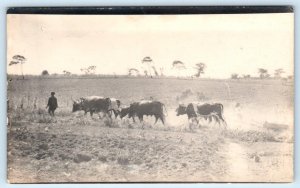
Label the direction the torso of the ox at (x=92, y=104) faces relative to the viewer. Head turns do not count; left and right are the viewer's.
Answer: facing to the left of the viewer

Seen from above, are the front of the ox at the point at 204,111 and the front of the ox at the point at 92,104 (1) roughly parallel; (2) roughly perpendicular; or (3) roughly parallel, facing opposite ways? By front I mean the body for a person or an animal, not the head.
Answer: roughly parallel

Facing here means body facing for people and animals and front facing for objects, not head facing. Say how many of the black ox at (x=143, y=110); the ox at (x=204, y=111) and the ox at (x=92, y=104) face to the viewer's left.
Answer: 3

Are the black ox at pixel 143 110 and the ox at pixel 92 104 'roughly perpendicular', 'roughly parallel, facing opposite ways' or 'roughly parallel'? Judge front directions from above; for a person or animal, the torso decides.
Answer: roughly parallel

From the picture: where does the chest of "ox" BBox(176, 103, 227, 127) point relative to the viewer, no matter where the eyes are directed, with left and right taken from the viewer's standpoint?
facing to the left of the viewer

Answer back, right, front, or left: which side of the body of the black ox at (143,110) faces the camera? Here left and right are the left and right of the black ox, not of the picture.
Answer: left

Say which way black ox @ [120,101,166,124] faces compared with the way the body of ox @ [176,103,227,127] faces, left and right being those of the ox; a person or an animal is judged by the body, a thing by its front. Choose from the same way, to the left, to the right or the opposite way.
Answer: the same way
